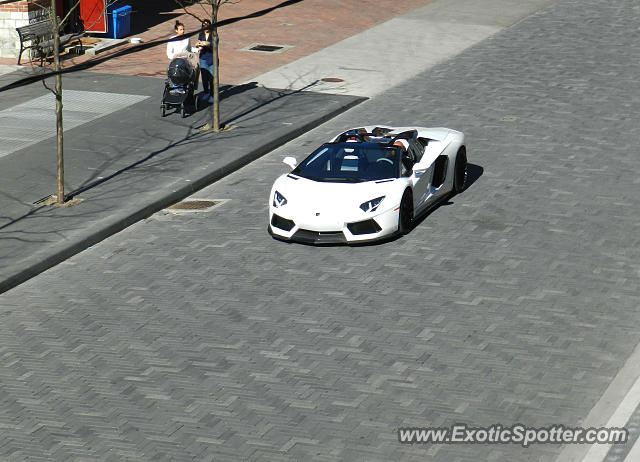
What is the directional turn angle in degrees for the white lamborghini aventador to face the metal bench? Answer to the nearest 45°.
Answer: approximately 90° to its right

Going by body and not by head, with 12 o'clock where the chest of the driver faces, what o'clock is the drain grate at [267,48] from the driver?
The drain grate is roughly at 4 o'clock from the driver.

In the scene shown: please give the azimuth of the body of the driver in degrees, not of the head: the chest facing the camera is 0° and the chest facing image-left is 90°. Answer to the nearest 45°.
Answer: approximately 45°

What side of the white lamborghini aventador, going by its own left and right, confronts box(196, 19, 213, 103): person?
right

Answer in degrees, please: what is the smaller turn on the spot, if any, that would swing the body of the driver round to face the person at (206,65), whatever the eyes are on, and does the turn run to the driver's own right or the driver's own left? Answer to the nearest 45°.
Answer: approximately 90° to the driver's own right

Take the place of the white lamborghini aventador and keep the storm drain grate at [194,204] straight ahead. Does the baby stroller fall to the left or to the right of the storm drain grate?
right

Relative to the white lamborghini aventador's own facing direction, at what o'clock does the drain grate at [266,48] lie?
The drain grate is roughly at 4 o'clock from the white lamborghini aventador.

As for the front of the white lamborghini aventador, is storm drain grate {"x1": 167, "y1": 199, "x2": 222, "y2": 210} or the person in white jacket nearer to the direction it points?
the storm drain grate

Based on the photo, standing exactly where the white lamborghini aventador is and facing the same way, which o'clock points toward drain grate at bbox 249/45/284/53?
The drain grate is roughly at 4 o'clock from the white lamborghini aventador.

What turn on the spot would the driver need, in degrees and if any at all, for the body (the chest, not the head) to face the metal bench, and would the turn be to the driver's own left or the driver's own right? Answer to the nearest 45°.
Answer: approximately 90° to the driver's own right
